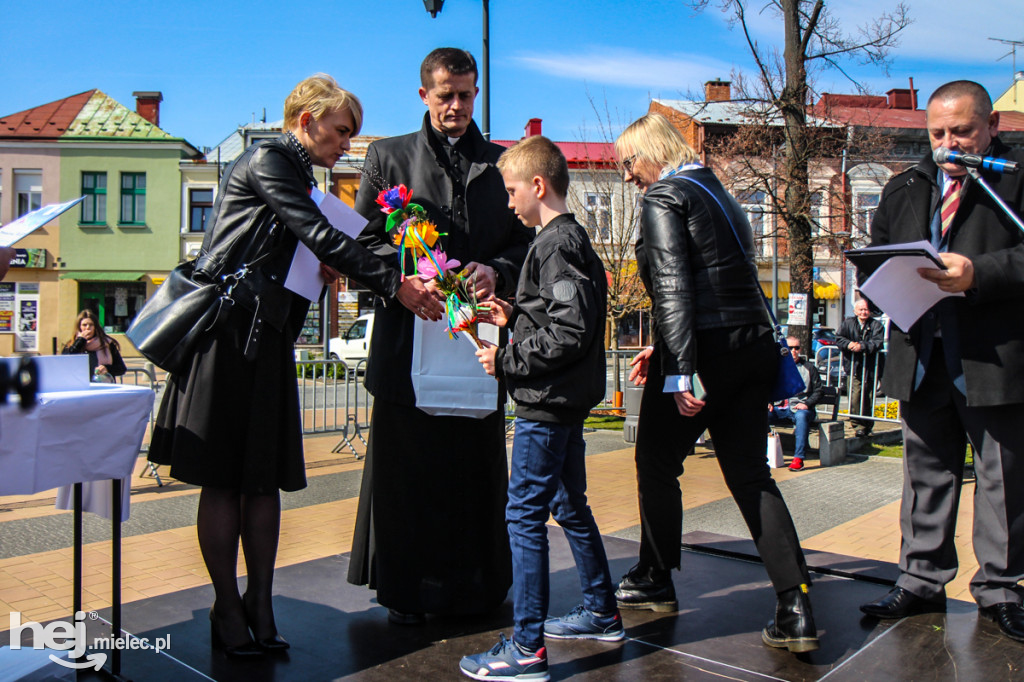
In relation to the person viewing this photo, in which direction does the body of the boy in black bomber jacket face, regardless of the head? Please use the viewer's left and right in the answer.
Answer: facing to the left of the viewer

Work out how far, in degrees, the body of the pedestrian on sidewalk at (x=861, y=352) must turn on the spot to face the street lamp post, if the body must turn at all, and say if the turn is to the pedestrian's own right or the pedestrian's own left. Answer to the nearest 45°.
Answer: approximately 90° to the pedestrian's own right

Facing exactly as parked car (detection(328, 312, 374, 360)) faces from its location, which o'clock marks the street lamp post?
The street lamp post is roughly at 9 o'clock from the parked car.

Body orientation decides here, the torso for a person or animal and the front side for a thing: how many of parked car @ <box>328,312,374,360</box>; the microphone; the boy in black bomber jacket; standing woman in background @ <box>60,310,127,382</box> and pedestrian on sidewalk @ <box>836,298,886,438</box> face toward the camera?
2

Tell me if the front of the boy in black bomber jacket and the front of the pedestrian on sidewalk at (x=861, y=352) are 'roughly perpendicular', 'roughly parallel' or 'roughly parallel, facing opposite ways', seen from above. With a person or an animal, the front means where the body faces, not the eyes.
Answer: roughly perpendicular

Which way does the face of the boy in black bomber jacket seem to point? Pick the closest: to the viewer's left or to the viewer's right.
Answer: to the viewer's left

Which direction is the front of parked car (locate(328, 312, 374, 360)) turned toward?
to the viewer's left

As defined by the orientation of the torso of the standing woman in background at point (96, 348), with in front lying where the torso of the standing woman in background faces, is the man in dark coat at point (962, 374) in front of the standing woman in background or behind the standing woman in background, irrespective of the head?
in front

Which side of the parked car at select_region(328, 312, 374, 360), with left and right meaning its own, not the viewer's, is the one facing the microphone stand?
left

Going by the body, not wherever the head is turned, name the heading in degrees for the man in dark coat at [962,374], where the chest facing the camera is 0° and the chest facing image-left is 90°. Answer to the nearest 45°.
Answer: approximately 45°

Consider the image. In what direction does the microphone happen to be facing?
to the viewer's left
